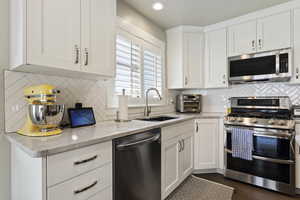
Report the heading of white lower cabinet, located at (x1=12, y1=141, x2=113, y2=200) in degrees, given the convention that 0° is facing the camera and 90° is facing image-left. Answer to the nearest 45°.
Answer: approximately 315°

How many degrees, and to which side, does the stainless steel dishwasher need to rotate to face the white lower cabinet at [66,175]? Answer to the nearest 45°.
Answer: approximately 90° to its right

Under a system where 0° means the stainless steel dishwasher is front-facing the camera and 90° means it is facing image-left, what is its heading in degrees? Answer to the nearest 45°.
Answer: approximately 315°

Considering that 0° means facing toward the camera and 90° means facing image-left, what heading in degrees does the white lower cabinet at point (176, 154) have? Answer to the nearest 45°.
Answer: approximately 315°

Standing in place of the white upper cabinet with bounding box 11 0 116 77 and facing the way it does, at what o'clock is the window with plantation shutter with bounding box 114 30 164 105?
The window with plantation shutter is roughly at 9 o'clock from the white upper cabinet.

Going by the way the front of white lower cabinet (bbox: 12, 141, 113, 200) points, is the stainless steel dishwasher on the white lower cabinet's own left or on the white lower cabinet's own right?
on the white lower cabinet's own left

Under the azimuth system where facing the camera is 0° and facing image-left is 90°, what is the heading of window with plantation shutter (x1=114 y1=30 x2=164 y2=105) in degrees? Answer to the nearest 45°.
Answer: approximately 315°

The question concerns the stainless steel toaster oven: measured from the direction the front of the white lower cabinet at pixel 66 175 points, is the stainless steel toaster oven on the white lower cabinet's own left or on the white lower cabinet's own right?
on the white lower cabinet's own left

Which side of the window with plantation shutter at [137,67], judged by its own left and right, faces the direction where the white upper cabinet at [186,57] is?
left
